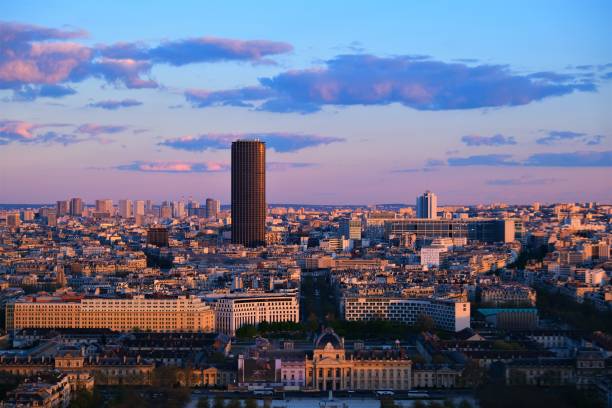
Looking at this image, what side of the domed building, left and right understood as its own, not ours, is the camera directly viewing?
front

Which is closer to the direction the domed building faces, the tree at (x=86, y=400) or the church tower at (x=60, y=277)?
the tree

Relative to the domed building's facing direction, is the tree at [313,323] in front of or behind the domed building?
behind

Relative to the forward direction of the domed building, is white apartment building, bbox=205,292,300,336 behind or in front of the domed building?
behind

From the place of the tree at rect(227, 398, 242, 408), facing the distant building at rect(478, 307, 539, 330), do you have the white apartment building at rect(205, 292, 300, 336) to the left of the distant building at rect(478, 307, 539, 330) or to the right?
left

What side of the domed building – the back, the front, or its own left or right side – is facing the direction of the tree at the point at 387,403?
front

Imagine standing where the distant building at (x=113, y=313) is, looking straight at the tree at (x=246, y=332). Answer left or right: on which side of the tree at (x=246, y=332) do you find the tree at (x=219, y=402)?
right

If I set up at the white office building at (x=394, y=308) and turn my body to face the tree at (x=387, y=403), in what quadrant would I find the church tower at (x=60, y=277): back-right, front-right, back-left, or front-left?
back-right

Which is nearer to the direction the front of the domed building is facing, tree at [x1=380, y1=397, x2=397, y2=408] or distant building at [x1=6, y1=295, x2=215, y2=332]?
the tree

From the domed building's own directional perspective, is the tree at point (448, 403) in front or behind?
in front

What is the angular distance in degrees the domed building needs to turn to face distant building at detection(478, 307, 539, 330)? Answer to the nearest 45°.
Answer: approximately 135° to its left

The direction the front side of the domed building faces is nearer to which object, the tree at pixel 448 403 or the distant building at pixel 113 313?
the tree

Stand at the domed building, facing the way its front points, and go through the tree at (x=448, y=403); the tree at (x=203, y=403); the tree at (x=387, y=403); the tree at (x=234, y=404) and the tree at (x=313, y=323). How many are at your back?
1

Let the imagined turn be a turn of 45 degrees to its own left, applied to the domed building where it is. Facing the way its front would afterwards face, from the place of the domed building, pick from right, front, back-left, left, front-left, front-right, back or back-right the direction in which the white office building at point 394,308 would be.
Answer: back-left

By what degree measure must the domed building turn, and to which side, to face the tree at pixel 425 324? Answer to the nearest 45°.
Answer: approximately 180°

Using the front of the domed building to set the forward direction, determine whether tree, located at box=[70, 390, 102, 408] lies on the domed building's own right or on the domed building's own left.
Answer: on the domed building's own right
